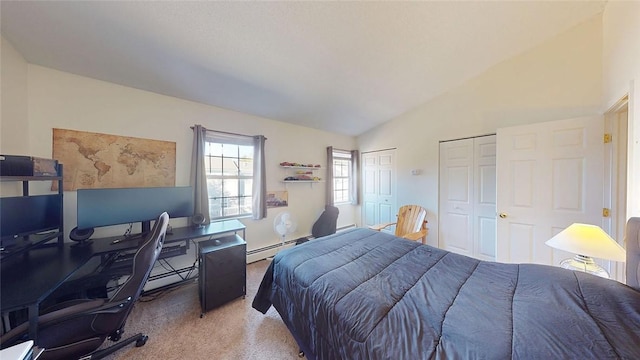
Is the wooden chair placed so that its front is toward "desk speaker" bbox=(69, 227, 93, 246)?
yes

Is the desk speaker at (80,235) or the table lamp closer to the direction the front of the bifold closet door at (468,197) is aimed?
the desk speaker

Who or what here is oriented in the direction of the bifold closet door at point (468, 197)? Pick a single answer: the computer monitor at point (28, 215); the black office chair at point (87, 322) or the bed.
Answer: the computer monitor

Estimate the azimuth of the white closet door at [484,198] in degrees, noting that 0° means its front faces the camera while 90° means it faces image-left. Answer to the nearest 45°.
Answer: approximately 45°

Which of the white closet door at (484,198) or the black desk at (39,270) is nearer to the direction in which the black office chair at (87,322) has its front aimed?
the black desk

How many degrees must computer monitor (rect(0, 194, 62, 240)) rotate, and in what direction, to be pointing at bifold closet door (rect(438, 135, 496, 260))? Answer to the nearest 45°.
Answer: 0° — it already faces it

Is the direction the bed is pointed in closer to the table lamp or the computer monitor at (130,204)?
the computer monitor

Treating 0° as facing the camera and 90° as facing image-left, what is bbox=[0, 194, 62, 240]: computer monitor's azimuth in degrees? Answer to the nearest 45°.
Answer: approximately 315°

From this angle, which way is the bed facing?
to the viewer's left

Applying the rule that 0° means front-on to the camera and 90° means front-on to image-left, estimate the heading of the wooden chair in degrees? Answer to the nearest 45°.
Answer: approximately 45°
